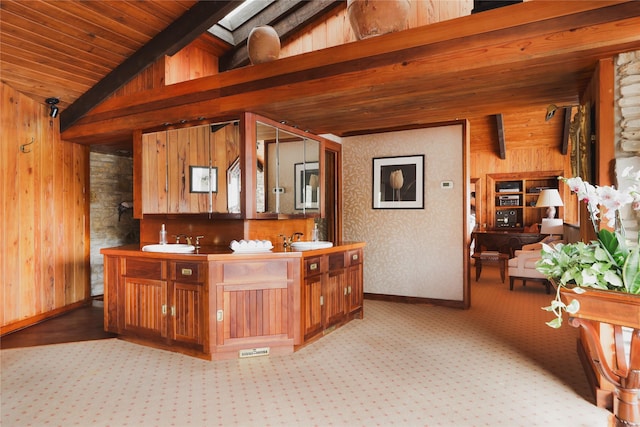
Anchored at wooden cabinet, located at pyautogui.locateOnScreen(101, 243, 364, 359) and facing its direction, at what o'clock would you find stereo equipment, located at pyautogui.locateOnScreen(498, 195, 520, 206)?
The stereo equipment is roughly at 8 o'clock from the wooden cabinet.

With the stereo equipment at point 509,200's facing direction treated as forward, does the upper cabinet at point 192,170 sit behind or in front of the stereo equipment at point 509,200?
in front

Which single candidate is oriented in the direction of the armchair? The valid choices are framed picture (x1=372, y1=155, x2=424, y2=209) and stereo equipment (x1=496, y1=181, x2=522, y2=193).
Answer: the stereo equipment

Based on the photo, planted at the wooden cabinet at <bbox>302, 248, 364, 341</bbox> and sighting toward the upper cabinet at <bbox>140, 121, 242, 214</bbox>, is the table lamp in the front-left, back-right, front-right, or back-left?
back-right

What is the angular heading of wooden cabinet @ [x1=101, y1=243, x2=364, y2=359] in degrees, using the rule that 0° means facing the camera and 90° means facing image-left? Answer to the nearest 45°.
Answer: approximately 0°

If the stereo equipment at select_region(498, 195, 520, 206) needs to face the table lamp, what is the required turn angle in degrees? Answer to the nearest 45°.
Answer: approximately 45° to its left

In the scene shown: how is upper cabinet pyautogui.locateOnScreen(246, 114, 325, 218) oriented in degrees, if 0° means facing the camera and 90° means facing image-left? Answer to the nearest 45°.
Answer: approximately 315°

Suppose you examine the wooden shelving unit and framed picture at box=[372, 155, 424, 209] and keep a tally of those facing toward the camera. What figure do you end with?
2

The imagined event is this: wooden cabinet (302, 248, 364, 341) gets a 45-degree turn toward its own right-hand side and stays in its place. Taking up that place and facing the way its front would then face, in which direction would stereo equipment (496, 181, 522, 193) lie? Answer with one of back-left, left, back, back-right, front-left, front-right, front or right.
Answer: back-left

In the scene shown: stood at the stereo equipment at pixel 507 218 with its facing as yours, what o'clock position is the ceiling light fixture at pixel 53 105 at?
The ceiling light fixture is roughly at 1 o'clock from the stereo equipment.

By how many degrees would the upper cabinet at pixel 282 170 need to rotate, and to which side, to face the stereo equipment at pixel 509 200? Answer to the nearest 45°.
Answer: approximately 90° to its left
